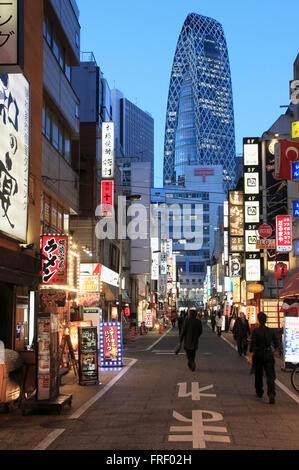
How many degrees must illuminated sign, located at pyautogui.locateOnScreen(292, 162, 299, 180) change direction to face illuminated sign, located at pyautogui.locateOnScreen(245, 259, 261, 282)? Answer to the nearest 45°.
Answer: approximately 180°

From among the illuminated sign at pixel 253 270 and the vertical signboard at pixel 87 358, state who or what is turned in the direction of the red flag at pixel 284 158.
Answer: the illuminated sign

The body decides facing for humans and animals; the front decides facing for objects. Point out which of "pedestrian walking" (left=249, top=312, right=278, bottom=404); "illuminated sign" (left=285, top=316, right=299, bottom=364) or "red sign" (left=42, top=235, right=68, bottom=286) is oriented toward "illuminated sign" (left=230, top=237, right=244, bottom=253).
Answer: the pedestrian walking

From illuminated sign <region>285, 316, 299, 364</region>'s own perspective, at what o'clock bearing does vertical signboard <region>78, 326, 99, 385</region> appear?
The vertical signboard is roughly at 2 o'clock from the illuminated sign.

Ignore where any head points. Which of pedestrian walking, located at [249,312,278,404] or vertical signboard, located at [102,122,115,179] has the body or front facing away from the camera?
the pedestrian walking

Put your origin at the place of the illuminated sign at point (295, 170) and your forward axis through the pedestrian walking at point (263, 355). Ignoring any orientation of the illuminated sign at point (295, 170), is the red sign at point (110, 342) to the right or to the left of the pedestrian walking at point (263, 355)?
right

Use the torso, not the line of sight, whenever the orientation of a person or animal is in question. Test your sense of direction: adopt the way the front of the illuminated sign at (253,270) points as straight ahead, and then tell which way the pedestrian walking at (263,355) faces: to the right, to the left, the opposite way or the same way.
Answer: the opposite way
